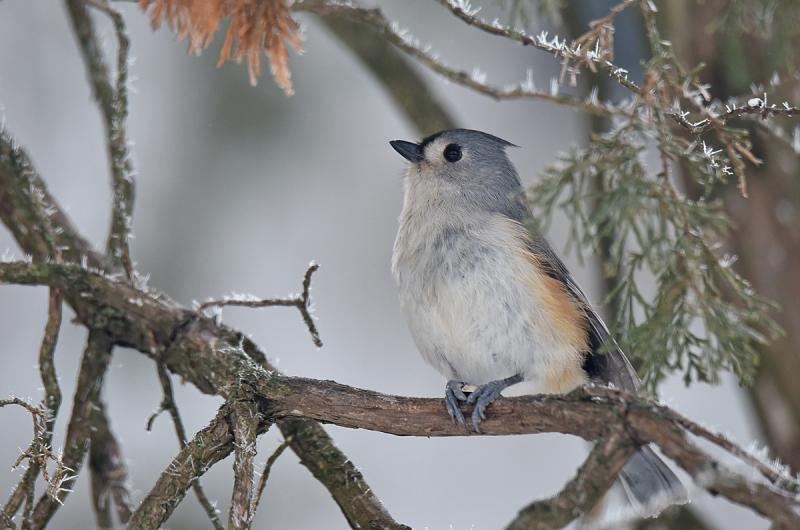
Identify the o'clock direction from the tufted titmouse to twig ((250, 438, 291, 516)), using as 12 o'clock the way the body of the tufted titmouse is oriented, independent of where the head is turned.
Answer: The twig is roughly at 2 o'clock from the tufted titmouse.

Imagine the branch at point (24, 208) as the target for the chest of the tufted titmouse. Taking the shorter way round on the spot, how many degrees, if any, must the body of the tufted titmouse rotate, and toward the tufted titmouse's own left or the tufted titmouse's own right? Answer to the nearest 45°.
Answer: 0° — it already faces it

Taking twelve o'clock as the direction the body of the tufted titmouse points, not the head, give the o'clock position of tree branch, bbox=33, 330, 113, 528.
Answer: The tree branch is roughly at 1 o'clock from the tufted titmouse.

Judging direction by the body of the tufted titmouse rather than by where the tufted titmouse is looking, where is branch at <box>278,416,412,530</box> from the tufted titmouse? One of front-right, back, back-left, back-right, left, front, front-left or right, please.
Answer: front

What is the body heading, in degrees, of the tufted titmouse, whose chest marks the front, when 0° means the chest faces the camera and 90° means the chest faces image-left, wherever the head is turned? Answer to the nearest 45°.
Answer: approximately 45°

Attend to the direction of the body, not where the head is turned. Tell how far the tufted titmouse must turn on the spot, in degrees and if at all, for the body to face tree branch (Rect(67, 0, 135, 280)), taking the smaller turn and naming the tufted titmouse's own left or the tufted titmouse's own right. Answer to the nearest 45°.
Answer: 0° — it already faces it

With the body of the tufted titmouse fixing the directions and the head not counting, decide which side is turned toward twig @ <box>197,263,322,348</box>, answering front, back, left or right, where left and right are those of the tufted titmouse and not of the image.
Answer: front

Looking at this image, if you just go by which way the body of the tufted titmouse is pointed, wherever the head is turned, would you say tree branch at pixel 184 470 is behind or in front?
in front

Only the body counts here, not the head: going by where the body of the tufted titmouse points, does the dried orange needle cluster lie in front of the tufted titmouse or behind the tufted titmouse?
in front
